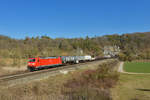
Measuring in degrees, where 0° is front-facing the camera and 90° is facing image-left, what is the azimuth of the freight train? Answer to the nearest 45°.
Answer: approximately 45°
